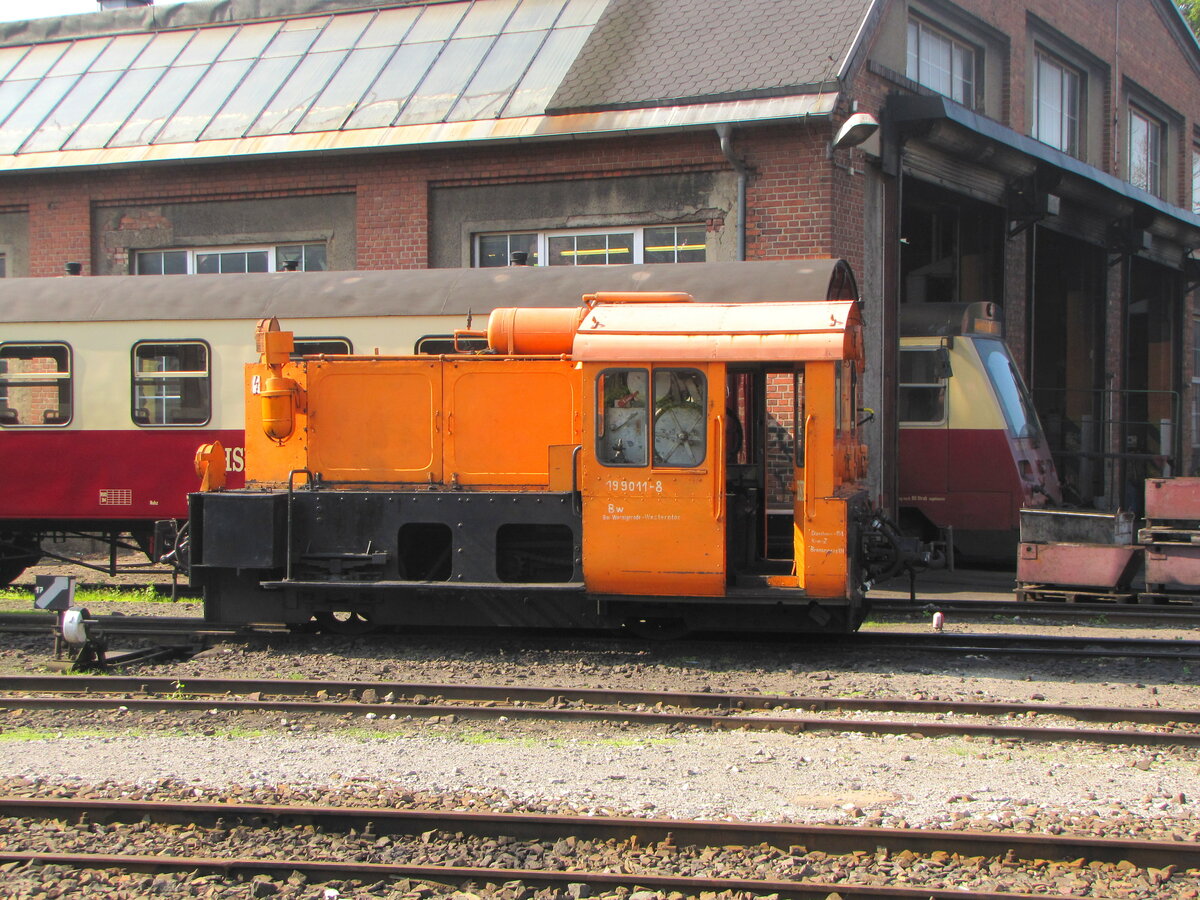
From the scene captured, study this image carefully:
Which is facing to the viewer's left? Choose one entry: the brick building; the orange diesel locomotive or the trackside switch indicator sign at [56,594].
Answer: the orange diesel locomotive

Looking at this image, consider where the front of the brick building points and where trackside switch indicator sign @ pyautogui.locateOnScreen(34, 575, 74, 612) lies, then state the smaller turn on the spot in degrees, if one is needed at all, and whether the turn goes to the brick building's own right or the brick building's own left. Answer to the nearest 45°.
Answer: approximately 90° to the brick building's own right

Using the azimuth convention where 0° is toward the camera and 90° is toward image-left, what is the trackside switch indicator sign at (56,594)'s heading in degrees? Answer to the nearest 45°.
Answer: approximately 0°

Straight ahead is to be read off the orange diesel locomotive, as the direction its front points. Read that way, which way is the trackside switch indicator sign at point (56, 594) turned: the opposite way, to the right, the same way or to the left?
to the left

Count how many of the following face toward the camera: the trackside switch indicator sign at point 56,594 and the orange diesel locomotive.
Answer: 1

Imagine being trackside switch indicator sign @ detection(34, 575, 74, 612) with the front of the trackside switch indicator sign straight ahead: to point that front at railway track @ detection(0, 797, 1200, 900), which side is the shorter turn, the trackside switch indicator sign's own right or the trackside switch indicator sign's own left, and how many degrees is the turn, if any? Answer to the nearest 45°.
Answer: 0° — it already faces it

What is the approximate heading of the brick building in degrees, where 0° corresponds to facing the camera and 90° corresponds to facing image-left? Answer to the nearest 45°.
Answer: approximately 315°

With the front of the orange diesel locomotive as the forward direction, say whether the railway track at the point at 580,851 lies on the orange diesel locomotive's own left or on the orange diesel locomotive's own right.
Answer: on the orange diesel locomotive's own left

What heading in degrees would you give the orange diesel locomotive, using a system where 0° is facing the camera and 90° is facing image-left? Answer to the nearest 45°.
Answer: approximately 90°
